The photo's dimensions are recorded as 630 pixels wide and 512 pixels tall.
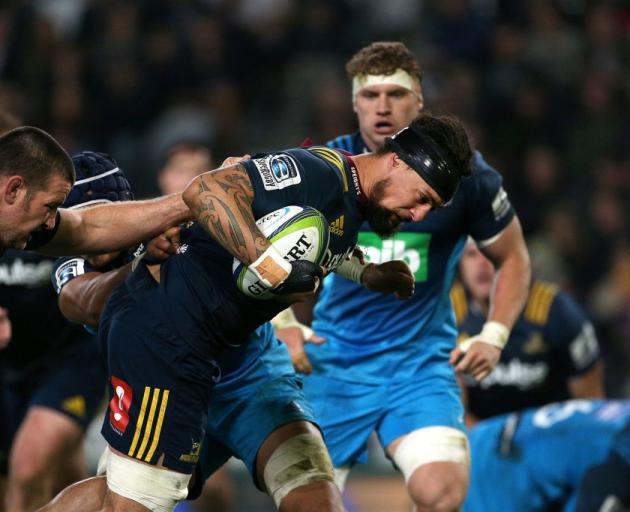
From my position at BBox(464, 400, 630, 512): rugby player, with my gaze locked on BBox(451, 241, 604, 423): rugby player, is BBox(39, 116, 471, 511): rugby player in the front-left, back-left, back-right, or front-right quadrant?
back-left

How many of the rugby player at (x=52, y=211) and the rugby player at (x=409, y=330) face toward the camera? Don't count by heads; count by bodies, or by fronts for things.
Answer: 1

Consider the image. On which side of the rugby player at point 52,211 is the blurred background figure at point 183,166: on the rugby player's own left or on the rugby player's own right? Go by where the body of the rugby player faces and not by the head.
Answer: on the rugby player's own left

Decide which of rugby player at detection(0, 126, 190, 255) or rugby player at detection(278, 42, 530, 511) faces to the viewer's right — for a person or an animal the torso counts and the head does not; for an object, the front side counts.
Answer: rugby player at detection(0, 126, 190, 255)

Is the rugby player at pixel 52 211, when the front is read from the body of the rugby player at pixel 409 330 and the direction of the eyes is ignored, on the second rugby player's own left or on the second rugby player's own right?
on the second rugby player's own right

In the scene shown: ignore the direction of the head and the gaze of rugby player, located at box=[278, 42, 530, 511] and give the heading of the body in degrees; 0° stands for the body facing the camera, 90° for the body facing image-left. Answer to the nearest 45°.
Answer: approximately 0°

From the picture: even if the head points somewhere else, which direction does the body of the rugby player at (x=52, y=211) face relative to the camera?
to the viewer's right

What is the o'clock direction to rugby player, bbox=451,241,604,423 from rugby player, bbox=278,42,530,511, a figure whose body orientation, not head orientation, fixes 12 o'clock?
rugby player, bbox=451,241,604,423 is roughly at 7 o'clock from rugby player, bbox=278,42,530,511.

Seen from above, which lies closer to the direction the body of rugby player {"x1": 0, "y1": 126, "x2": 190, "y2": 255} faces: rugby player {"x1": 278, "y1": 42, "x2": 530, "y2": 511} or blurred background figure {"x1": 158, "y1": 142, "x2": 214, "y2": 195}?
the rugby player

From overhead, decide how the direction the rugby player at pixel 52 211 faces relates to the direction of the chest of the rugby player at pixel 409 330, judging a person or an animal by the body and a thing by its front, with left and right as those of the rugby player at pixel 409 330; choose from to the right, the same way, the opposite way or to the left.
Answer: to the left

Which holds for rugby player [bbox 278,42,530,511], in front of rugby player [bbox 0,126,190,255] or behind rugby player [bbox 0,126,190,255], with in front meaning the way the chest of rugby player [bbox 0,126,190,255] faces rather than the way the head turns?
in front

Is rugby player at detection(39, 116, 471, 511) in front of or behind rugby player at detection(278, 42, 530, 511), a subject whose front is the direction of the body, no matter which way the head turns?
in front
